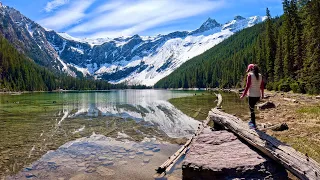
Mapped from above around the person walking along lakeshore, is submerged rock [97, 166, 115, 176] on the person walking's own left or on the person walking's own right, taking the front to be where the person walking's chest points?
on the person walking's own left

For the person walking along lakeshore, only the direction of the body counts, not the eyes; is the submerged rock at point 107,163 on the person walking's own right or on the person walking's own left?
on the person walking's own left
